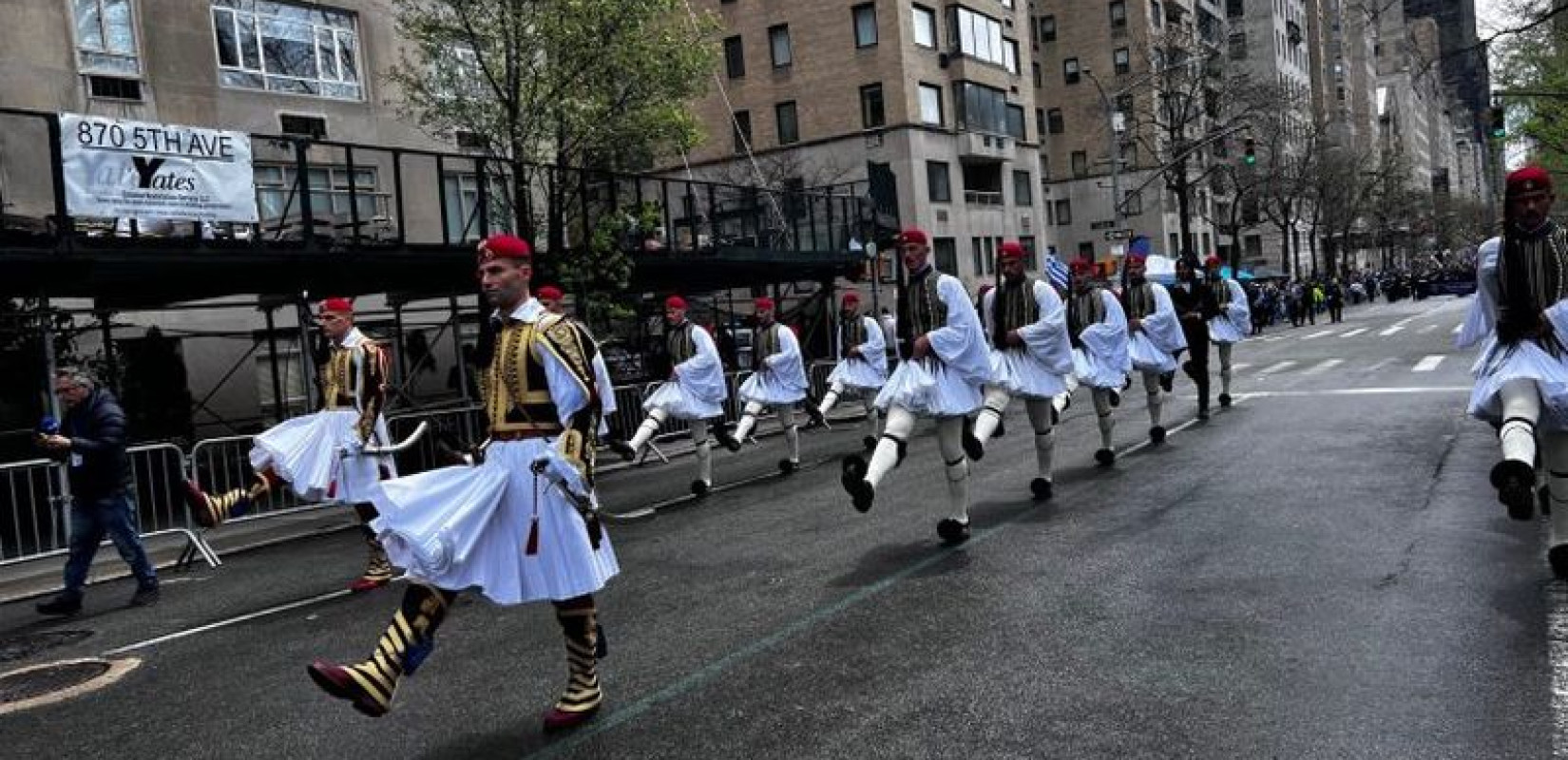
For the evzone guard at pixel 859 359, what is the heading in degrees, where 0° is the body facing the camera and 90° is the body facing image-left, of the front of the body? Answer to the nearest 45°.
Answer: approximately 45°

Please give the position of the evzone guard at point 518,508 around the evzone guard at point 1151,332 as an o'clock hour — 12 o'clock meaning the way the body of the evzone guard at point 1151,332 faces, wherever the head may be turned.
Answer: the evzone guard at point 518,508 is roughly at 11 o'clock from the evzone guard at point 1151,332.

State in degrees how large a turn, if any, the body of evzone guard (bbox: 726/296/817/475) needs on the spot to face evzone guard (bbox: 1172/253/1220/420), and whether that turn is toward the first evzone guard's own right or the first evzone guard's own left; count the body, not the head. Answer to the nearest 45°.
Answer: approximately 135° to the first evzone guard's own left

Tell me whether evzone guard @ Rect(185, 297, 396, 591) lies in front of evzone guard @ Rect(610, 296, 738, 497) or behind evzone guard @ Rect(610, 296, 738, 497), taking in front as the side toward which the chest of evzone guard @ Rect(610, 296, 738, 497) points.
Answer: in front

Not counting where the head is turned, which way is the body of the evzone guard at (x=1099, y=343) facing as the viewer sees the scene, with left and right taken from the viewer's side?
facing the viewer and to the left of the viewer

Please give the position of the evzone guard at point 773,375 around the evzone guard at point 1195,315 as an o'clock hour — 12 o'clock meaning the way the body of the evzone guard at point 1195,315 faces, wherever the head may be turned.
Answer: the evzone guard at point 773,375 is roughly at 1 o'clock from the evzone guard at point 1195,315.
